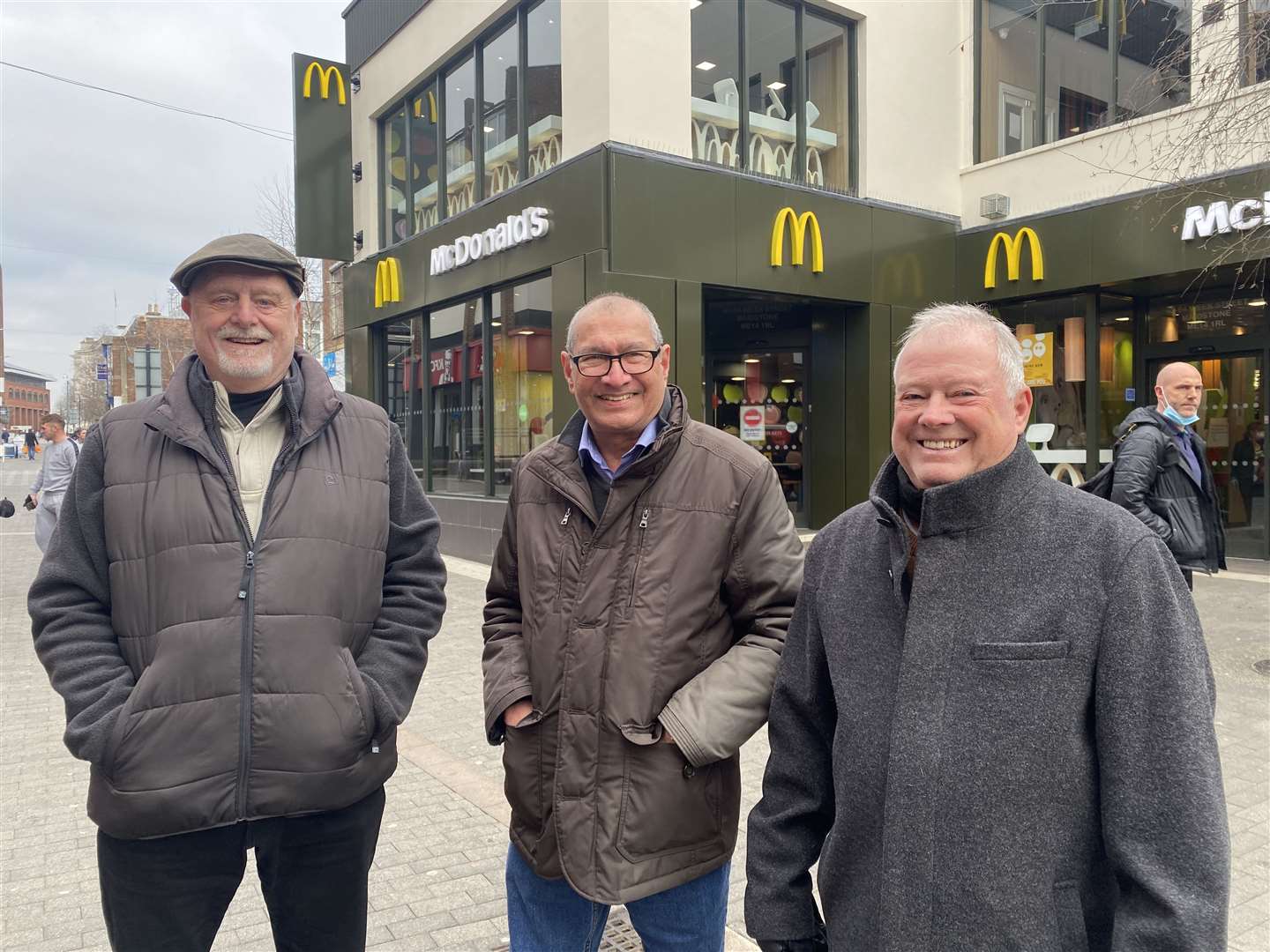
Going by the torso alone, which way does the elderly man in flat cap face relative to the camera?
toward the camera

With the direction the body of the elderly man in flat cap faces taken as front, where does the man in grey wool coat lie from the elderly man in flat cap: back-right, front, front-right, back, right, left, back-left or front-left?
front-left

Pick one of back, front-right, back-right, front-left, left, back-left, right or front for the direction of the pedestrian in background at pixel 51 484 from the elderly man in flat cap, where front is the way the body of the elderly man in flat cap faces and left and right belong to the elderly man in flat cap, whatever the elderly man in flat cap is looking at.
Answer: back

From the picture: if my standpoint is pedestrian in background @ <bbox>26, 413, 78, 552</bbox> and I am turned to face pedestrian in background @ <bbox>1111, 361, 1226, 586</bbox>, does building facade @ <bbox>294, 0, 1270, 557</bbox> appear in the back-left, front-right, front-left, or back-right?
front-left

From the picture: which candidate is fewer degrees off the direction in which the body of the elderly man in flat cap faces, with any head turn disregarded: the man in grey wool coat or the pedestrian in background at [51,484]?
the man in grey wool coat

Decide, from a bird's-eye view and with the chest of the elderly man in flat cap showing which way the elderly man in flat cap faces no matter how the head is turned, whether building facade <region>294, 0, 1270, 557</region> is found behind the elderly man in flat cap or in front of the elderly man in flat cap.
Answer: behind

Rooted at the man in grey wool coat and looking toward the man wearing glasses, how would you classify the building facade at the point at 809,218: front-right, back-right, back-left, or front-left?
front-right

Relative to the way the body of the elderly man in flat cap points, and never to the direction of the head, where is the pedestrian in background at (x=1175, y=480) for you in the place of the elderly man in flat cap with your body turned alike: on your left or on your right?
on your left

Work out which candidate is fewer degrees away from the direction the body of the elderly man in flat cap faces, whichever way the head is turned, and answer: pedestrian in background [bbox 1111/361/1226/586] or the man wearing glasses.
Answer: the man wearing glasses

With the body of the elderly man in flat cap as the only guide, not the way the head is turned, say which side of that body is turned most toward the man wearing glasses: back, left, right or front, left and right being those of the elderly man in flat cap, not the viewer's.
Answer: left

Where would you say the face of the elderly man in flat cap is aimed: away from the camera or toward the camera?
toward the camera
